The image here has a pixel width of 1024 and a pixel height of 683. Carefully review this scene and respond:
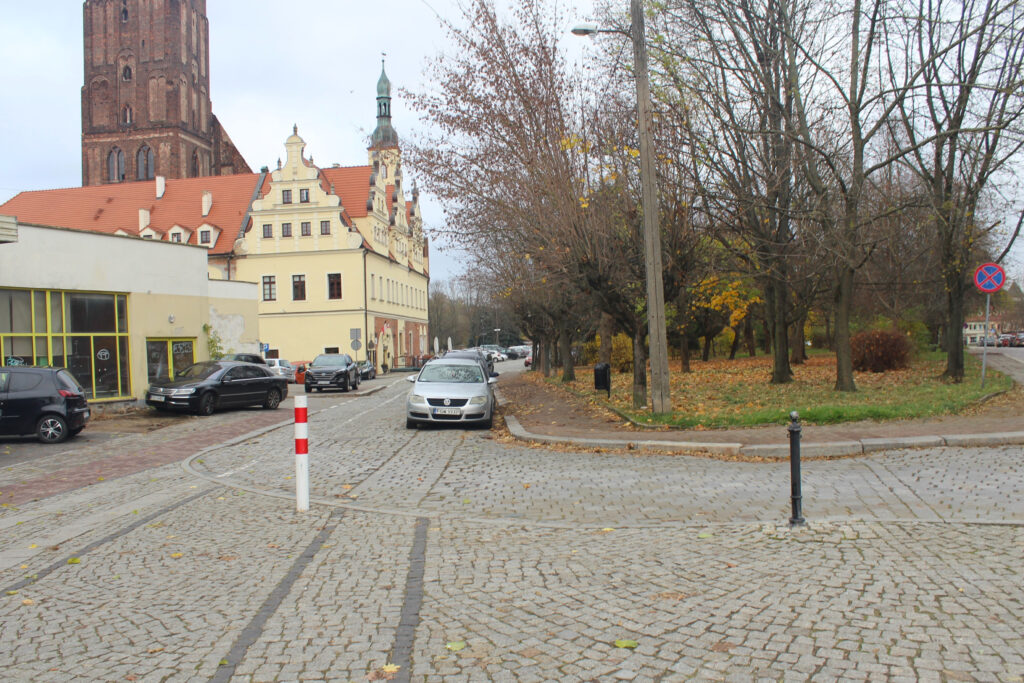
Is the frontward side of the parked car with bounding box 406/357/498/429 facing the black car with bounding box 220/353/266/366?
no

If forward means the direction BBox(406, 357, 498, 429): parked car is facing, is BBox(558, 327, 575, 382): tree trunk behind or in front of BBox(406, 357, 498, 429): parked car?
behind

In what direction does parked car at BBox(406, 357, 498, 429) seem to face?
toward the camera

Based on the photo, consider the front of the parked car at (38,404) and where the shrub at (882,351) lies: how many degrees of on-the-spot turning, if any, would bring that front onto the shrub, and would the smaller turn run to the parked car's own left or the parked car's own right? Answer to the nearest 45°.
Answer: approximately 180°

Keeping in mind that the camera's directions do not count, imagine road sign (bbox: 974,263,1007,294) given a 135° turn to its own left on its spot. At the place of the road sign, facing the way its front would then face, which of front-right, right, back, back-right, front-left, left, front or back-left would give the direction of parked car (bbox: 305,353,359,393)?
back-left

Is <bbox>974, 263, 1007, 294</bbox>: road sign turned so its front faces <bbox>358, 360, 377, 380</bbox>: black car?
no

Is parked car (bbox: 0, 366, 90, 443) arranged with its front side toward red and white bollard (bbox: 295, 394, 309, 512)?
no

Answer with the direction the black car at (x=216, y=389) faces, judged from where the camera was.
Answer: facing the viewer and to the left of the viewer

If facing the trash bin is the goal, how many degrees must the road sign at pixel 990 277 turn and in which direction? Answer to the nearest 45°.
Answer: approximately 90° to its right

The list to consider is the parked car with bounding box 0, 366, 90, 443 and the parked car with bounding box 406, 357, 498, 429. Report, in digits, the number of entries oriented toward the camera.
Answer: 1

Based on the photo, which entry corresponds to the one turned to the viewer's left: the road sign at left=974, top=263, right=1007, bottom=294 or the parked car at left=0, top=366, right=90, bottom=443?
the parked car

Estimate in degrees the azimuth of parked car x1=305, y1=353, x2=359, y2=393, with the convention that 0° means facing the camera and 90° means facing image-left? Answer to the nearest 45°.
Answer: approximately 45°

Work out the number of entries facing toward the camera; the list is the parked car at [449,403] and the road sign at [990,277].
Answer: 2

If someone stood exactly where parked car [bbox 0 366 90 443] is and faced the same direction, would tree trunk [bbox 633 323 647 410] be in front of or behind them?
behind

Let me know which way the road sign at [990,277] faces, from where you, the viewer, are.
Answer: facing the viewer

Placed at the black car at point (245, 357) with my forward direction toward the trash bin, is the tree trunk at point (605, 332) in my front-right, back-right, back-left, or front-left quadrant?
front-left

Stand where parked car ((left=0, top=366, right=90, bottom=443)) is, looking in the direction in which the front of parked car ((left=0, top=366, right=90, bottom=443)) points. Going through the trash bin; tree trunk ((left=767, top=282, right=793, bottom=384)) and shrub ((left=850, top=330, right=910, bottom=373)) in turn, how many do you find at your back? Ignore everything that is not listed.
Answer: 3

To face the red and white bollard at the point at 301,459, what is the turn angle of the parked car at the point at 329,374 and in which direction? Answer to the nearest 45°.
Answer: approximately 45° to its left

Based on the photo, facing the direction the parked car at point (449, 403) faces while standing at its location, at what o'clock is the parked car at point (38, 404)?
the parked car at point (38, 404) is roughly at 3 o'clock from the parked car at point (449, 403).

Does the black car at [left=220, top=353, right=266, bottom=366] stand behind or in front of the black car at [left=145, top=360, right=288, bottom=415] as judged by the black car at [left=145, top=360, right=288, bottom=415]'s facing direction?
behind

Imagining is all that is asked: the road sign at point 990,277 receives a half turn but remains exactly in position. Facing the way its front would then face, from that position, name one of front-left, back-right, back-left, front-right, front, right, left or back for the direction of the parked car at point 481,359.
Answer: left

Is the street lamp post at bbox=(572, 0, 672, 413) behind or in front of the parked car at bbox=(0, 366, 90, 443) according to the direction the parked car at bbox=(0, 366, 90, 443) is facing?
behind
